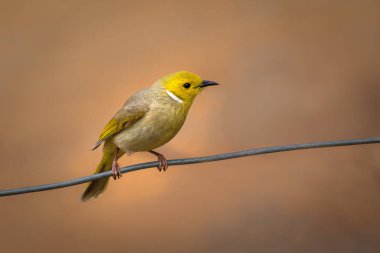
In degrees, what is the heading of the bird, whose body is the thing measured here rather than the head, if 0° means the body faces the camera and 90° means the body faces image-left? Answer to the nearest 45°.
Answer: approximately 270°
